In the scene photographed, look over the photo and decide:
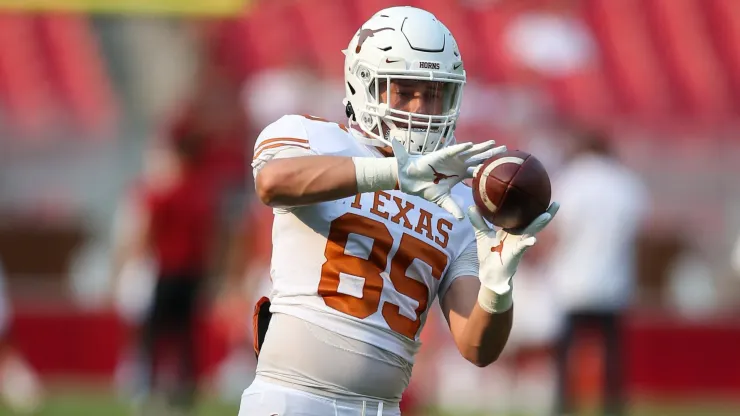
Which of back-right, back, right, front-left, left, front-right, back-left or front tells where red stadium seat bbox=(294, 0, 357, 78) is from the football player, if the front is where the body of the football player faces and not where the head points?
back-left

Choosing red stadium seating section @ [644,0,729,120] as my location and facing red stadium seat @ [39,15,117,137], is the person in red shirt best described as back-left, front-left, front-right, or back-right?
front-left

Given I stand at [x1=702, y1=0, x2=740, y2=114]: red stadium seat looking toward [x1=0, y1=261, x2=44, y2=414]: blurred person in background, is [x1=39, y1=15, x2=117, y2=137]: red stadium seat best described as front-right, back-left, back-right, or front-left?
front-right

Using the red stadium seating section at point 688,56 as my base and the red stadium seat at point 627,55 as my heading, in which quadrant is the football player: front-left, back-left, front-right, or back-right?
front-left

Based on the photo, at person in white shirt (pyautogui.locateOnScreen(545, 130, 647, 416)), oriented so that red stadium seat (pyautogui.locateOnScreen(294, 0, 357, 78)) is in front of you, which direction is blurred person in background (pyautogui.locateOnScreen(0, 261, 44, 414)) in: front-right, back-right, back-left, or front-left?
front-left

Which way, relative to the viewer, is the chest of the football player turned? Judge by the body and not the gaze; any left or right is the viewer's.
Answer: facing the viewer and to the right of the viewer

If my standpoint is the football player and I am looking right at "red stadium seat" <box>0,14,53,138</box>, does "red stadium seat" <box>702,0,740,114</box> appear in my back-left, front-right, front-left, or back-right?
front-right

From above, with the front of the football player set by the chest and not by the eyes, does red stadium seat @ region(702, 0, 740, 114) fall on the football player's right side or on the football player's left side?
on the football player's left side

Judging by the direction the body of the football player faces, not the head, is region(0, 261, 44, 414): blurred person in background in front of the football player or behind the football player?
behind
